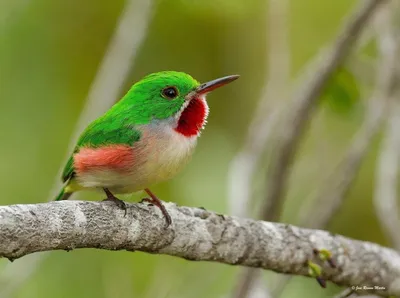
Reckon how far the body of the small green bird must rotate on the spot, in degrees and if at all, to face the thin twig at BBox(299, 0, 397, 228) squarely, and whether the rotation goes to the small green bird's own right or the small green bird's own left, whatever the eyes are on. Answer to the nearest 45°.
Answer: approximately 45° to the small green bird's own left

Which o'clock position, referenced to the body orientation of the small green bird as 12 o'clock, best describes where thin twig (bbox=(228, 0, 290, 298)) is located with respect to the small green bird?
The thin twig is roughly at 10 o'clock from the small green bird.

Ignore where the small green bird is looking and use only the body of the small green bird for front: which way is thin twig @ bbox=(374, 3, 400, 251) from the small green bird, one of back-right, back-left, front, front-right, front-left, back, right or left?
front-left

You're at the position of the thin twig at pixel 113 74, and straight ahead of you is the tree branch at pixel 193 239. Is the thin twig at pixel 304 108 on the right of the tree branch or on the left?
left

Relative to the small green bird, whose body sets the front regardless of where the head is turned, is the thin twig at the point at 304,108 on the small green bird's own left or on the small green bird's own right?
on the small green bird's own left

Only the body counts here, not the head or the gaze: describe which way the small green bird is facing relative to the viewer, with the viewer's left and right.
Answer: facing to the right of the viewer
